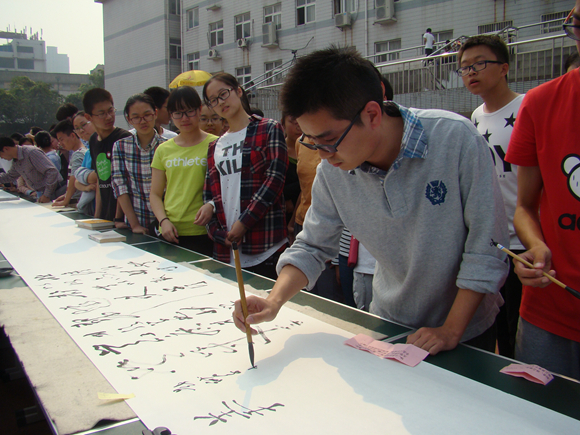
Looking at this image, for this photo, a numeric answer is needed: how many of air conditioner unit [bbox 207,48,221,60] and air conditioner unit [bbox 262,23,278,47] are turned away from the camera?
0

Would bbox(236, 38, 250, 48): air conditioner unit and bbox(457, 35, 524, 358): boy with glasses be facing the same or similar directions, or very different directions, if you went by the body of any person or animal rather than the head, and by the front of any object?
same or similar directions

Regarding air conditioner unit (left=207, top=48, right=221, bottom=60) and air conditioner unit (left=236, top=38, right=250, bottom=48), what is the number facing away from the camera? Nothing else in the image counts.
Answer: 0

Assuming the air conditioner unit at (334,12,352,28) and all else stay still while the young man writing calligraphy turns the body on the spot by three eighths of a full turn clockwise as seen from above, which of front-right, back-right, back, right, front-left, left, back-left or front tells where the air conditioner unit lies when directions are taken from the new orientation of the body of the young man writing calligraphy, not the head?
front

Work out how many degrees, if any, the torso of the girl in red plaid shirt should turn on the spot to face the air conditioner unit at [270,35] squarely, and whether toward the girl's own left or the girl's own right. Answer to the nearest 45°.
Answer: approximately 135° to the girl's own right

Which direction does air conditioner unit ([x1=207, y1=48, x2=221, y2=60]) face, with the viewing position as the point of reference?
facing the viewer and to the left of the viewer

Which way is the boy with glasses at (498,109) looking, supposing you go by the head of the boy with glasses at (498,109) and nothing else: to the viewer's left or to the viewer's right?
to the viewer's left

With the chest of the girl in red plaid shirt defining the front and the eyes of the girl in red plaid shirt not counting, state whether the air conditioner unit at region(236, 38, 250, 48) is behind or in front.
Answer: behind

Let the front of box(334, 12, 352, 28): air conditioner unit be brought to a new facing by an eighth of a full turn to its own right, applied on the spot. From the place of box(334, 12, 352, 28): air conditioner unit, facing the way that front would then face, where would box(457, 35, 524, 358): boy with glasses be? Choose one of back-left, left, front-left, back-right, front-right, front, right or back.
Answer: left

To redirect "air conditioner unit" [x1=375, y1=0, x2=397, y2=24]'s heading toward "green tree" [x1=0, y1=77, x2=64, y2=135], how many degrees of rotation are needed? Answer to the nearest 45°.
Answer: approximately 90° to its right

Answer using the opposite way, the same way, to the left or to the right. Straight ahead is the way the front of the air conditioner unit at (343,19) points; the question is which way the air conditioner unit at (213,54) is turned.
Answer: the same way

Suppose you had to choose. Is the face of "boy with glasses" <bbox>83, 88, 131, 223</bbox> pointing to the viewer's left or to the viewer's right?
to the viewer's right

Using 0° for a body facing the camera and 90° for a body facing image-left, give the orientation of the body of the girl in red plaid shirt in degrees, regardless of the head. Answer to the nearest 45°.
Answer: approximately 45°

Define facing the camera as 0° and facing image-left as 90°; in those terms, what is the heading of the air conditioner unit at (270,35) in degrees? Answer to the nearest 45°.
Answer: approximately 45°

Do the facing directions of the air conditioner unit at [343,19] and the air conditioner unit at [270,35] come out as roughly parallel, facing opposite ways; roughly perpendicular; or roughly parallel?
roughly parallel

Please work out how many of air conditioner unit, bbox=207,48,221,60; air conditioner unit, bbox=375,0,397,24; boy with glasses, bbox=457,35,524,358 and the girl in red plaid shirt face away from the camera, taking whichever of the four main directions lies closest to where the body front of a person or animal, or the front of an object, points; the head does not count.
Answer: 0
